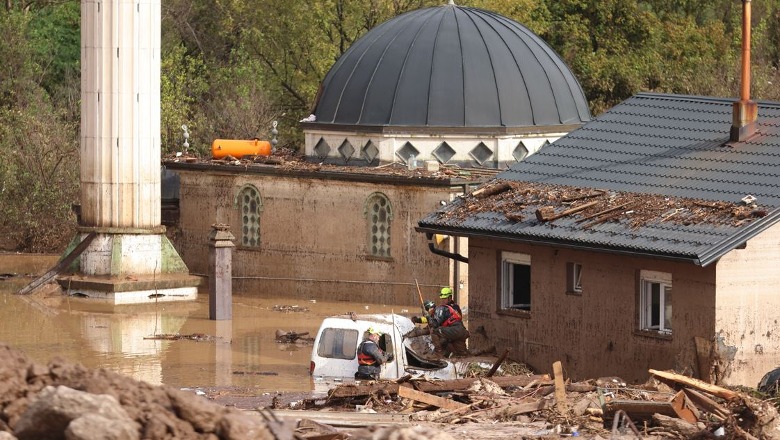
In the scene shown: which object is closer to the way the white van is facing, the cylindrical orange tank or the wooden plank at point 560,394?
the wooden plank

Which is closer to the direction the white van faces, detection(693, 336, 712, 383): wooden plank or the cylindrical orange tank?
the wooden plank
